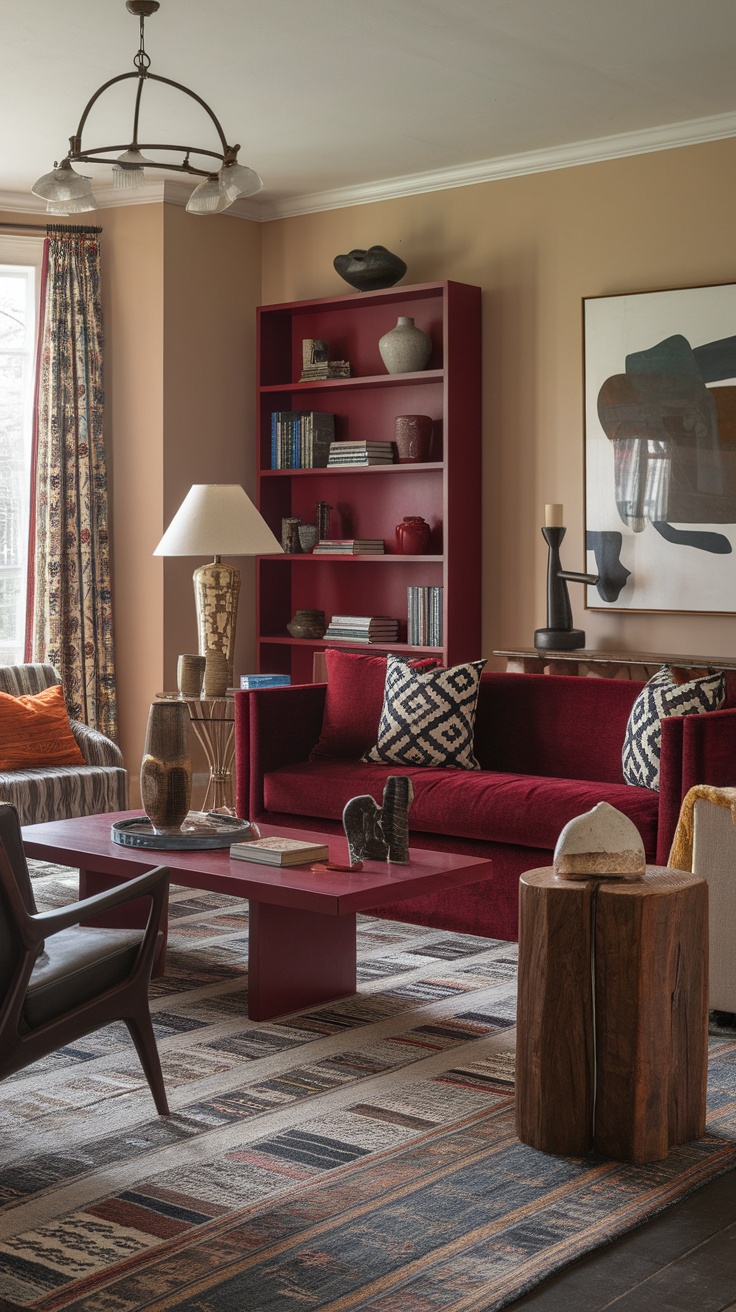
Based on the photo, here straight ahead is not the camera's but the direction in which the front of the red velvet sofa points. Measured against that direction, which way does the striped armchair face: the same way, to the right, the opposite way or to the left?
to the left

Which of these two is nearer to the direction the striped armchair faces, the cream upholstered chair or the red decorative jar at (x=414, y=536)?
the cream upholstered chair

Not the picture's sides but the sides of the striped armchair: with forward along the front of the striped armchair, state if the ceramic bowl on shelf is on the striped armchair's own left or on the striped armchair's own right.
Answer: on the striped armchair's own left

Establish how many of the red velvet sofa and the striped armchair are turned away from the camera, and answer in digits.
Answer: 0

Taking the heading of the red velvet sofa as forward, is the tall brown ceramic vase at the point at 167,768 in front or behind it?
in front

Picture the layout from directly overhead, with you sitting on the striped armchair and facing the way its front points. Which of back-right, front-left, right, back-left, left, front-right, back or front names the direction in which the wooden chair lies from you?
front-right

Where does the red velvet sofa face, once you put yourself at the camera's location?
facing the viewer and to the left of the viewer

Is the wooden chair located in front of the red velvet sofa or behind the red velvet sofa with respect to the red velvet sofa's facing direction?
in front

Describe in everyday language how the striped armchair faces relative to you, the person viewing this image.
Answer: facing the viewer and to the right of the viewer
